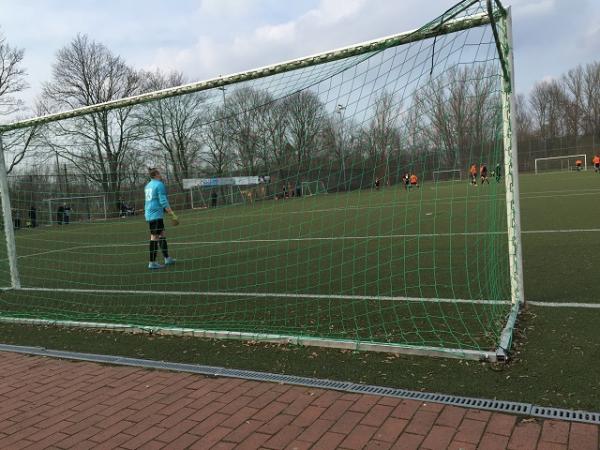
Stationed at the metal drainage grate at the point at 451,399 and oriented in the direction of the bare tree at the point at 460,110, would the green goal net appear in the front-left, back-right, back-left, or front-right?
front-left

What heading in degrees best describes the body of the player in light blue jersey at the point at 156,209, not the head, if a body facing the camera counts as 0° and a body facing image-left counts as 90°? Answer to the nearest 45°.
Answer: approximately 225°

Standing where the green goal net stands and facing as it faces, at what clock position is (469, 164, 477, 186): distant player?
The distant player is roughly at 1 o'clock from the green goal net.

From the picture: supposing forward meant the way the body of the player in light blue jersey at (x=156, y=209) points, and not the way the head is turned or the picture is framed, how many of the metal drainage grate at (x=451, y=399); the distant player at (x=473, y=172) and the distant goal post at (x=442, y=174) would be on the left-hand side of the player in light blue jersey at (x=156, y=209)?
0

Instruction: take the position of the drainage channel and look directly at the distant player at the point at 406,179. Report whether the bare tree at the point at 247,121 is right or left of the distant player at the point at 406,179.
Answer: left

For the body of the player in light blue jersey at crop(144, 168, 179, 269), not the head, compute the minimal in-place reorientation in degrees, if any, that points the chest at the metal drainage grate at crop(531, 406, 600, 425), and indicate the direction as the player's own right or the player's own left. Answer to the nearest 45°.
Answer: approximately 135° to the player's own right

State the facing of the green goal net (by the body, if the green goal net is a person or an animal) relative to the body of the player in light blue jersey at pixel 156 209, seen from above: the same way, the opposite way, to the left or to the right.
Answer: the same way

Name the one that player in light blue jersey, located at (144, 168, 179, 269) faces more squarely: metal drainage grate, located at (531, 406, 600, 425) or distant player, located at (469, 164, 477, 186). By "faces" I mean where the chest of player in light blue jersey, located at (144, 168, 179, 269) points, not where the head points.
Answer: the distant player

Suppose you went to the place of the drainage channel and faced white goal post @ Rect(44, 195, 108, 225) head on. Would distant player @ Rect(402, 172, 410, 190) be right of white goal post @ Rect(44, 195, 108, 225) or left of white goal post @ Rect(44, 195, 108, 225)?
right

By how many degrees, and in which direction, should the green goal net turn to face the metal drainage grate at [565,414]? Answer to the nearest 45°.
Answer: approximately 135° to its right

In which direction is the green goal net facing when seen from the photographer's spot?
facing away from the viewer and to the right of the viewer
